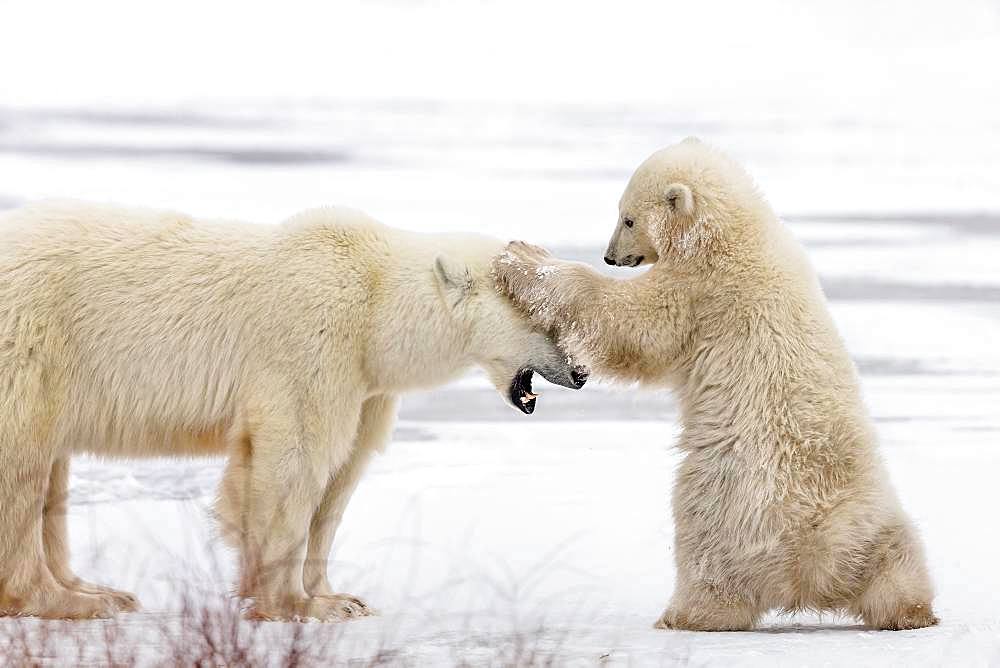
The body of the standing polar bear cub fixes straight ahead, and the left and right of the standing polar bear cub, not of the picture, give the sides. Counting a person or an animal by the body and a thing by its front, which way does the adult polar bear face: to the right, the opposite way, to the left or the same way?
the opposite way

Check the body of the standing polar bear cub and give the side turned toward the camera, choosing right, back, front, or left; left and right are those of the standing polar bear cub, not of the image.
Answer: left

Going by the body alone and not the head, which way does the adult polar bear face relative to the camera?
to the viewer's right

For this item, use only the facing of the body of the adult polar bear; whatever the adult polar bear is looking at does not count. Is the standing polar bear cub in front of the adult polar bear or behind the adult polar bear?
in front

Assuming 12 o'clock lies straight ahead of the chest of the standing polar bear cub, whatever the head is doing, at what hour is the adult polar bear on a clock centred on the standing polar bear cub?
The adult polar bear is roughly at 12 o'clock from the standing polar bear cub.
